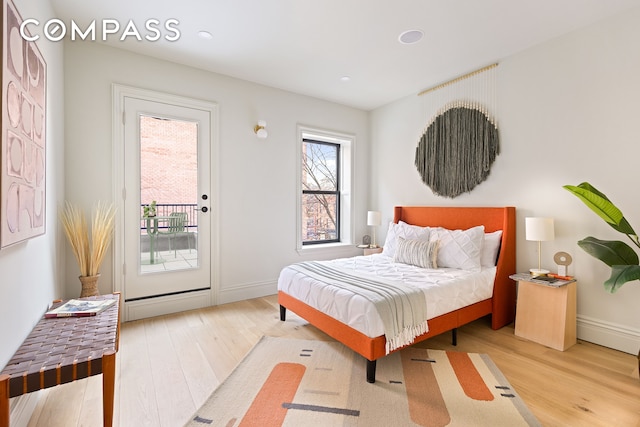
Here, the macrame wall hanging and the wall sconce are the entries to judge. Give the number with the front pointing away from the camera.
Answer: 0

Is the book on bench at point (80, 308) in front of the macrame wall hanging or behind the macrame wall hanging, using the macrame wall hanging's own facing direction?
in front

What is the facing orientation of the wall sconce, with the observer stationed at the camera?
facing the viewer and to the right of the viewer

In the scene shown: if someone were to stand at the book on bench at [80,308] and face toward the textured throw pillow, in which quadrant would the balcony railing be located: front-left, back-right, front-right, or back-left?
front-left

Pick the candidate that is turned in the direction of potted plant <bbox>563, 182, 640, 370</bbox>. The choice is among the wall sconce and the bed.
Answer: the wall sconce

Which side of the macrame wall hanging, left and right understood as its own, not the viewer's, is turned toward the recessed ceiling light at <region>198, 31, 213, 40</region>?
front

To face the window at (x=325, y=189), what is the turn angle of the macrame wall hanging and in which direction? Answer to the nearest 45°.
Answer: approximately 45° to its right

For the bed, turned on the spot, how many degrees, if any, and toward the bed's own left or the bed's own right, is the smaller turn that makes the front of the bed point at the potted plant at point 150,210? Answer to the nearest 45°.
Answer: approximately 45° to the bed's own right

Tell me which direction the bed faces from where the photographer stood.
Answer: facing the viewer and to the left of the viewer

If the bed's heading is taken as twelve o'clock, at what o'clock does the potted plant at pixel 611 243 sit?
The potted plant is roughly at 8 o'clock from the bed.

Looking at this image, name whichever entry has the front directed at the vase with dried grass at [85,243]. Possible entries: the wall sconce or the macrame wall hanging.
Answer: the macrame wall hanging

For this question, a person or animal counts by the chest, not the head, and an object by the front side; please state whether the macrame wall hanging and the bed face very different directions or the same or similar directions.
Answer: same or similar directions

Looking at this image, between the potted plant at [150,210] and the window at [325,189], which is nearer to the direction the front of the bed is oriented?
the potted plant

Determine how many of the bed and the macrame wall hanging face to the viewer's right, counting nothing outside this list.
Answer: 0

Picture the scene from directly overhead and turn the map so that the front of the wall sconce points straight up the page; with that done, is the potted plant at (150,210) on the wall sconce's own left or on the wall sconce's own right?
on the wall sconce's own right
